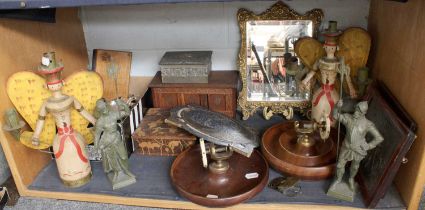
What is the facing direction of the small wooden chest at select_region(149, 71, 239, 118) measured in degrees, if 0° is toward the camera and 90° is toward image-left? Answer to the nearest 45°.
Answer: approximately 0°

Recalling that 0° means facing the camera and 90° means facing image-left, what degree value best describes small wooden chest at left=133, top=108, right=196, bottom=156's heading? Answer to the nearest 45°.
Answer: approximately 0°

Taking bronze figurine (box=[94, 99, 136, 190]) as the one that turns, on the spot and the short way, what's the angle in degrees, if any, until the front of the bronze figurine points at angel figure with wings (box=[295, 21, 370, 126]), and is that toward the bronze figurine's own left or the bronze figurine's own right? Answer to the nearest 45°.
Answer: approximately 90° to the bronze figurine's own left
